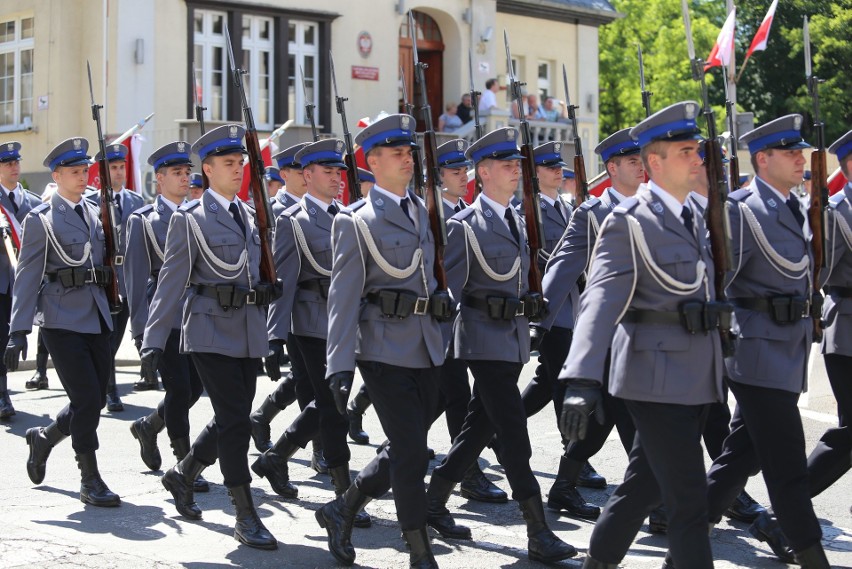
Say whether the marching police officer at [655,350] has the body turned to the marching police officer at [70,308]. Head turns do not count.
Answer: no

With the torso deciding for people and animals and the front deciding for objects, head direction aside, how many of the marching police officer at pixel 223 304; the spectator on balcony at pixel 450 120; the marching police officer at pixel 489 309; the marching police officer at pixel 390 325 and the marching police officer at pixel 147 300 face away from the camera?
0

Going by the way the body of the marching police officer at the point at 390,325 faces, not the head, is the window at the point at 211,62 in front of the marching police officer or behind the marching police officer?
behind

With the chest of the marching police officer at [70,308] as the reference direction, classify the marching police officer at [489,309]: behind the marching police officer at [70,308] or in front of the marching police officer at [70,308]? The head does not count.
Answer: in front

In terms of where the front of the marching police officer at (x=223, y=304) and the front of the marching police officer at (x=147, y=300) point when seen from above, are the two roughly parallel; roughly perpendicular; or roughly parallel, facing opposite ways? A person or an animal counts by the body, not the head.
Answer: roughly parallel

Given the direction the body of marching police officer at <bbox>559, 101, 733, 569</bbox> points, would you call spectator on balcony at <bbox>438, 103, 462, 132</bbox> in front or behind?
behind

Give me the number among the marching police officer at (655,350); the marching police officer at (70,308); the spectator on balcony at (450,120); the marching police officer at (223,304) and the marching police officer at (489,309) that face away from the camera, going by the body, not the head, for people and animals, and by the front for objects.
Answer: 0

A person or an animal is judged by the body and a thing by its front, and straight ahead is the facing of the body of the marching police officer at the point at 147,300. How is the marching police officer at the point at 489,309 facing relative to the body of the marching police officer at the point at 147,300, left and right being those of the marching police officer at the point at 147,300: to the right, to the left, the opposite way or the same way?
the same way

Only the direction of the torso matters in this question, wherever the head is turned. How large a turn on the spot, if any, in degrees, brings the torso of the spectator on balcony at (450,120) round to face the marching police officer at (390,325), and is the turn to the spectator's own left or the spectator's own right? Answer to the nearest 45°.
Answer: approximately 45° to the spectator's own right

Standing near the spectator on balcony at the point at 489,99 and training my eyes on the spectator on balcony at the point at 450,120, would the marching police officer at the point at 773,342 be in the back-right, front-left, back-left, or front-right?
back-left

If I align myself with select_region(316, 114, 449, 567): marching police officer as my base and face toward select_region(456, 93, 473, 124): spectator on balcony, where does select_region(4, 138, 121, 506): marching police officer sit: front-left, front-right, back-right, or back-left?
front-left

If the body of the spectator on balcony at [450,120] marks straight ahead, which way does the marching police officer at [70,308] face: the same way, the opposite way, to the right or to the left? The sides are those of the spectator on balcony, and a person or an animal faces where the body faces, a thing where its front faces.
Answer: the same way

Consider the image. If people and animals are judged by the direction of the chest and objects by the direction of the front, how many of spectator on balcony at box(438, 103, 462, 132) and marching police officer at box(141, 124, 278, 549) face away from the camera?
0

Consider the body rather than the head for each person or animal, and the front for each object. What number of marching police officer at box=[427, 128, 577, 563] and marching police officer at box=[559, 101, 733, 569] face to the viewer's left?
0

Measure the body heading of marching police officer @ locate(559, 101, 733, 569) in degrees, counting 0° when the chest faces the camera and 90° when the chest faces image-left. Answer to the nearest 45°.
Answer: approximately 315°

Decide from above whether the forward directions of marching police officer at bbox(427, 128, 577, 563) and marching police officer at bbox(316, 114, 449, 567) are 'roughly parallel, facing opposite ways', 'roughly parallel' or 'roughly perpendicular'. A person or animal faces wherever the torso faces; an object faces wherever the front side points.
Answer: roughly parallel

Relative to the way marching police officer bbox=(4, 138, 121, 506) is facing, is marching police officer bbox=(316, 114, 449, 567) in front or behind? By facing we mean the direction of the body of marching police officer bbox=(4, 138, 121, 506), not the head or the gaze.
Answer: in front
